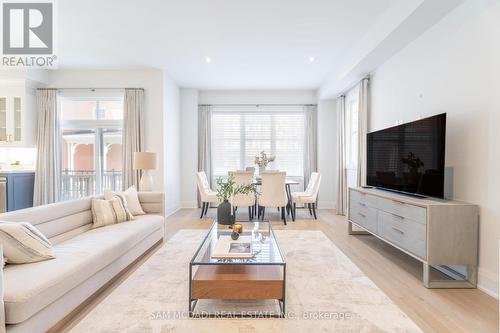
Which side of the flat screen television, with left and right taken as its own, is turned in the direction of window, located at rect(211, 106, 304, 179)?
right

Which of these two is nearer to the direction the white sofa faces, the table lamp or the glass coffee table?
the glass coffee table

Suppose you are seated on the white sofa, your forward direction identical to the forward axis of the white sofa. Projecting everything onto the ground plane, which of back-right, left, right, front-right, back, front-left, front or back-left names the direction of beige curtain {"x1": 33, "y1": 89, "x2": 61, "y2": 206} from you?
back-left

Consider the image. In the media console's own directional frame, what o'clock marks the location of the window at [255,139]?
The window is roughly at 3 o'clock from the media console.

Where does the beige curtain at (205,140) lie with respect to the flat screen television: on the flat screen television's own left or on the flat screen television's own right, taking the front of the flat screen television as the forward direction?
on the flat screen television's own right

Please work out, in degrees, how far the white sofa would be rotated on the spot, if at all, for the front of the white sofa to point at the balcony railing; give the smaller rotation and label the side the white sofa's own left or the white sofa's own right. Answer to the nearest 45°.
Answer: approximately 135° to the white sofa's own left

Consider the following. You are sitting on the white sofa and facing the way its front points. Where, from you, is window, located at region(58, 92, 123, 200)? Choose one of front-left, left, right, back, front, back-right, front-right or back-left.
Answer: back-left

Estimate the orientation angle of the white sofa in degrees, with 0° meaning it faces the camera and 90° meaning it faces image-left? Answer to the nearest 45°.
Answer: approximately 315°

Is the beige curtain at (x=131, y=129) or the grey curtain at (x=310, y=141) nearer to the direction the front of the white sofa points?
the grey curtain

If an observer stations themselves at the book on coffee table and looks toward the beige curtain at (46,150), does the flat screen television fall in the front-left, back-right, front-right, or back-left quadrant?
back-right

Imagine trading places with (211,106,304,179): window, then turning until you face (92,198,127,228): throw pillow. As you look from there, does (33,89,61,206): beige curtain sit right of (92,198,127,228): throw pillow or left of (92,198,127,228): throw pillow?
right

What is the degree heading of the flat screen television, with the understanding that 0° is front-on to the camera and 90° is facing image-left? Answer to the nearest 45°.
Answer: approximately 45°
